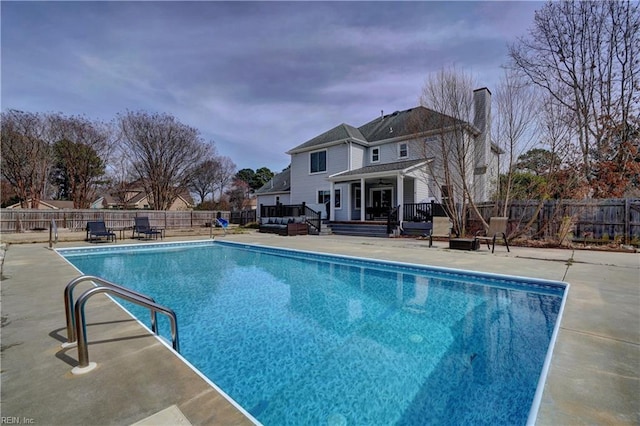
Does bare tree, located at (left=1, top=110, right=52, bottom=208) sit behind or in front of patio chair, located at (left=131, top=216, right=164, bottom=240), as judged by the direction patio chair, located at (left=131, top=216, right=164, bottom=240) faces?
behind

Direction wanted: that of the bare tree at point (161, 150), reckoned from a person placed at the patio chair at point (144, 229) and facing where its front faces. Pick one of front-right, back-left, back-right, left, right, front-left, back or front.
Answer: back-left

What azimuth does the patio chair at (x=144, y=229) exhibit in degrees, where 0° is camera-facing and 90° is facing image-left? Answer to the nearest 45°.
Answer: approximately 315°

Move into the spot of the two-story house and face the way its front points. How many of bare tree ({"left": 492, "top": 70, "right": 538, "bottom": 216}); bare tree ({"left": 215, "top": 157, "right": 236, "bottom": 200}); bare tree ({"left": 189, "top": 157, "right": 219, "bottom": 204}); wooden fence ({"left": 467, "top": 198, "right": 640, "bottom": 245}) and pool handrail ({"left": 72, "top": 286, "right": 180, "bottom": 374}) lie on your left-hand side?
2

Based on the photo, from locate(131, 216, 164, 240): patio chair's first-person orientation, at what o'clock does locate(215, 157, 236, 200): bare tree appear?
The bare tree is roughly at 8 o'clock from the patio chair.

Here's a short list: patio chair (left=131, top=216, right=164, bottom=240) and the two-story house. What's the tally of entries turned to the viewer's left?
0

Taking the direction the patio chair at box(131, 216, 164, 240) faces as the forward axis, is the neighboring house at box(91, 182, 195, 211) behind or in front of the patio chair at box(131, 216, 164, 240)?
behind

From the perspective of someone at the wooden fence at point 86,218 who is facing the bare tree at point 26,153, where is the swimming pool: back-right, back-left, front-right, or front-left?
back-left
